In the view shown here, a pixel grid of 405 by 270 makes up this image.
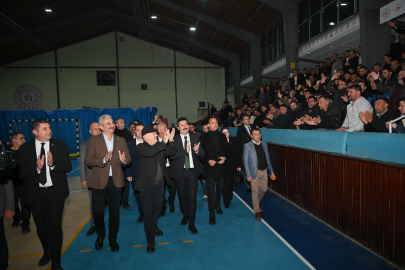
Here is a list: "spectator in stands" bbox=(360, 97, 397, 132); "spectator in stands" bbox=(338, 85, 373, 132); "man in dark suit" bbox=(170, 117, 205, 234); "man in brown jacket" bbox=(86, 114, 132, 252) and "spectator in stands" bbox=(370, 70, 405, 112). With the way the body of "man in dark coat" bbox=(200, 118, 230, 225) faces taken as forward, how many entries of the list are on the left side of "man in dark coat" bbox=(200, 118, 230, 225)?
3

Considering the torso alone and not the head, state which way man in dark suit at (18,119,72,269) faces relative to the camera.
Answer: toward the camera

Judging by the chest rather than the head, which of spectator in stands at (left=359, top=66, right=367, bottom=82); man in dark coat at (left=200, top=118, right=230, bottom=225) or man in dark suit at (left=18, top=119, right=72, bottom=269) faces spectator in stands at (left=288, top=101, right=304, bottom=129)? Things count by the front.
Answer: spectator in stands at (left=359, top=66, right=367, bottom=82)

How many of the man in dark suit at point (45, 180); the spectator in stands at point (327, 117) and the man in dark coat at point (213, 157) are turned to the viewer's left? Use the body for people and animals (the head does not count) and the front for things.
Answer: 1

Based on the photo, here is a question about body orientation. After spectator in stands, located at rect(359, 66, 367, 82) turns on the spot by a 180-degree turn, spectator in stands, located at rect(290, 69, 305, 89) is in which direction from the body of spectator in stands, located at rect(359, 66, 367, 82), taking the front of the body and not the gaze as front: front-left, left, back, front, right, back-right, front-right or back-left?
left

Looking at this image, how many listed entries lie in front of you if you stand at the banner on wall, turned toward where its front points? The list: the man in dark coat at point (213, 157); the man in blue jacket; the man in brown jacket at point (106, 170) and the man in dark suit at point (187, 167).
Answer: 4

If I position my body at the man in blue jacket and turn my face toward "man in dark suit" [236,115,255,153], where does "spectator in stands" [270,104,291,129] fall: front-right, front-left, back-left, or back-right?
front-right

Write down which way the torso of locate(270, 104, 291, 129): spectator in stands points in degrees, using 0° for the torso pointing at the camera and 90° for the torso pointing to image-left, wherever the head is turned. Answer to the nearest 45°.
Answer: approximately 45°

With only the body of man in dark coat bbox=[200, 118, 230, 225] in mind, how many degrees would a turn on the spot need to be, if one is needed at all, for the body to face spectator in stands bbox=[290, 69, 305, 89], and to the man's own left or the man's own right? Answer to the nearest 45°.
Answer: approximately 135° to the man's own left

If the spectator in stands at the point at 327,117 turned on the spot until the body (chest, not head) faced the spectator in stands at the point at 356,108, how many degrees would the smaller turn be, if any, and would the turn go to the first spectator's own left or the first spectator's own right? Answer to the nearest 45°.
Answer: approximately 135° to the first spectator's own left

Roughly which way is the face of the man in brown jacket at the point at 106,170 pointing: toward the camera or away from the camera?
toward the camera

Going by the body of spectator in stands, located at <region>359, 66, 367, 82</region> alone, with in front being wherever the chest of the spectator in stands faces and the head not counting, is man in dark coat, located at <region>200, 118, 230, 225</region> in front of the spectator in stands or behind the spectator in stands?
in front

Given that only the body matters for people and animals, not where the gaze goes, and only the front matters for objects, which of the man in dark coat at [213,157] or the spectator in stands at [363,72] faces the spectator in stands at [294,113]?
the spectator in stands at [363,72]

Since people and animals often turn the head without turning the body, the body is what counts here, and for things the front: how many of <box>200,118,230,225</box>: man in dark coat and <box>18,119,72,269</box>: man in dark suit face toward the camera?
2

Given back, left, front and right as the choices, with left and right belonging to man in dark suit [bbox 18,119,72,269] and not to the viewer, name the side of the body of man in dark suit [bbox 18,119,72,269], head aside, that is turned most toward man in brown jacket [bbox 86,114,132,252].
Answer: left
